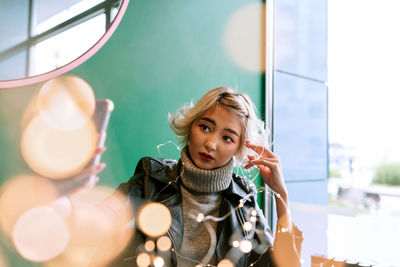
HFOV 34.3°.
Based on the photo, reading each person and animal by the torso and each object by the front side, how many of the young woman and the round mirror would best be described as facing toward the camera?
2

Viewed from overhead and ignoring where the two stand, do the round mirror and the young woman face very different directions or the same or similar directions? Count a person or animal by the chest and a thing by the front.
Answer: same or similar directions

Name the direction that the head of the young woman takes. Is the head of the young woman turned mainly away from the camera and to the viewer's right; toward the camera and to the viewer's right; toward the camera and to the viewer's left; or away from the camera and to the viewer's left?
toward the camera and to the viewer's left

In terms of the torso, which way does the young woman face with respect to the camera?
toward the camera

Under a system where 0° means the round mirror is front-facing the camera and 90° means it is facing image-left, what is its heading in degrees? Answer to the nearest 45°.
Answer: approximately 0°
